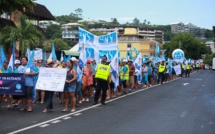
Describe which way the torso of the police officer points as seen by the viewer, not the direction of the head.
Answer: away from the camera

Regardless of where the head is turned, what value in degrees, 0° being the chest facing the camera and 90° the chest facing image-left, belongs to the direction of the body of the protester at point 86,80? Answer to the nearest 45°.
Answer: approximately 45°

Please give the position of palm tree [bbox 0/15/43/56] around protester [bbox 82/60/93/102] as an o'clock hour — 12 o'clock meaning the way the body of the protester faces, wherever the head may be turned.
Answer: The palm tree is roughly at 4 o'clock from the protester.
